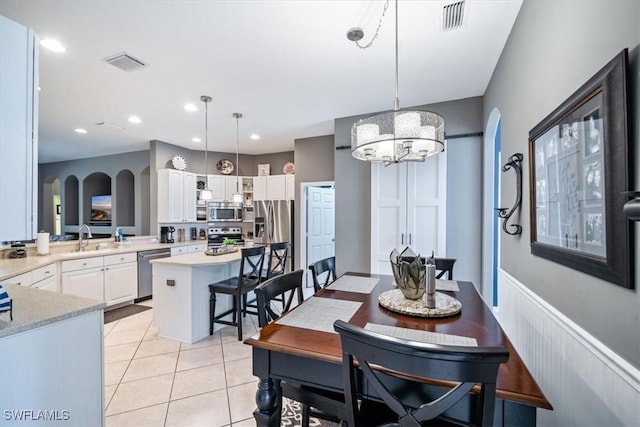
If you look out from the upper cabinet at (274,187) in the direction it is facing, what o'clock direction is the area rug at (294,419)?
The area rug is roughly at 12 o'clock from the upper cabinet.

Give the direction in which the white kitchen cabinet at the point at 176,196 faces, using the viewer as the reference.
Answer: facing the viewer and to the right of the viewer

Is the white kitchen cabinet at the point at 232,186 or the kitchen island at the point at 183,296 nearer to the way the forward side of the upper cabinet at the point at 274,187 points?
the kitchen island

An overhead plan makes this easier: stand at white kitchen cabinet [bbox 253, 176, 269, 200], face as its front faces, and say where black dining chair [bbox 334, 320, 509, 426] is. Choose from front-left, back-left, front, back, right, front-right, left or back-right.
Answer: front

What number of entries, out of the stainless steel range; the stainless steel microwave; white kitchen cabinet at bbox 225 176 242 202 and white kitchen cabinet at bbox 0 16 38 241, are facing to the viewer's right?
1

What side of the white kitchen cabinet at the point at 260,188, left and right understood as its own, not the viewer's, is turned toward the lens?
front

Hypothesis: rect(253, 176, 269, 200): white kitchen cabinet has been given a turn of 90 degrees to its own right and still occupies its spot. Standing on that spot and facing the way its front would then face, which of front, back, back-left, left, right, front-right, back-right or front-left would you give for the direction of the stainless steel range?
front-right

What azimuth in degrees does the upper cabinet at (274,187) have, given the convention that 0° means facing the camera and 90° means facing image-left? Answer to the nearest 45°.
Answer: approximately 0°

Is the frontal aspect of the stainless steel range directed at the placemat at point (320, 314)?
yes

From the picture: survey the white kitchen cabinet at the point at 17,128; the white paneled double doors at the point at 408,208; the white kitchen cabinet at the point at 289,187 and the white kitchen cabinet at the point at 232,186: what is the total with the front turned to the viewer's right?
1

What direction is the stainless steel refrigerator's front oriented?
toward the camera

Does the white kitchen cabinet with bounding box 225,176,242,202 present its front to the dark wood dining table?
yes

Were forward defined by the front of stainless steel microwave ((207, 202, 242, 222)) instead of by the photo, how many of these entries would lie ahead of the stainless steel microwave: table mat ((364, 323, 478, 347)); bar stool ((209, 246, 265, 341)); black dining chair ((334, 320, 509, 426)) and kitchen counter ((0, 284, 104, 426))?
4

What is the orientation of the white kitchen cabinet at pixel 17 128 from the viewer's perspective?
to the viewer's right

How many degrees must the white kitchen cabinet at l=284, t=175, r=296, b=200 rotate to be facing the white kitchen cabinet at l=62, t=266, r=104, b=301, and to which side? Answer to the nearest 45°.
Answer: approximately 45° to its right

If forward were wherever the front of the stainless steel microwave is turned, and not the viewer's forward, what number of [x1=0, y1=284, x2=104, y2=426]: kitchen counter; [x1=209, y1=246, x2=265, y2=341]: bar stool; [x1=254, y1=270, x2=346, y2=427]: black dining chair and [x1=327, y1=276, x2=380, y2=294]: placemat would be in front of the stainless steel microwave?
4
